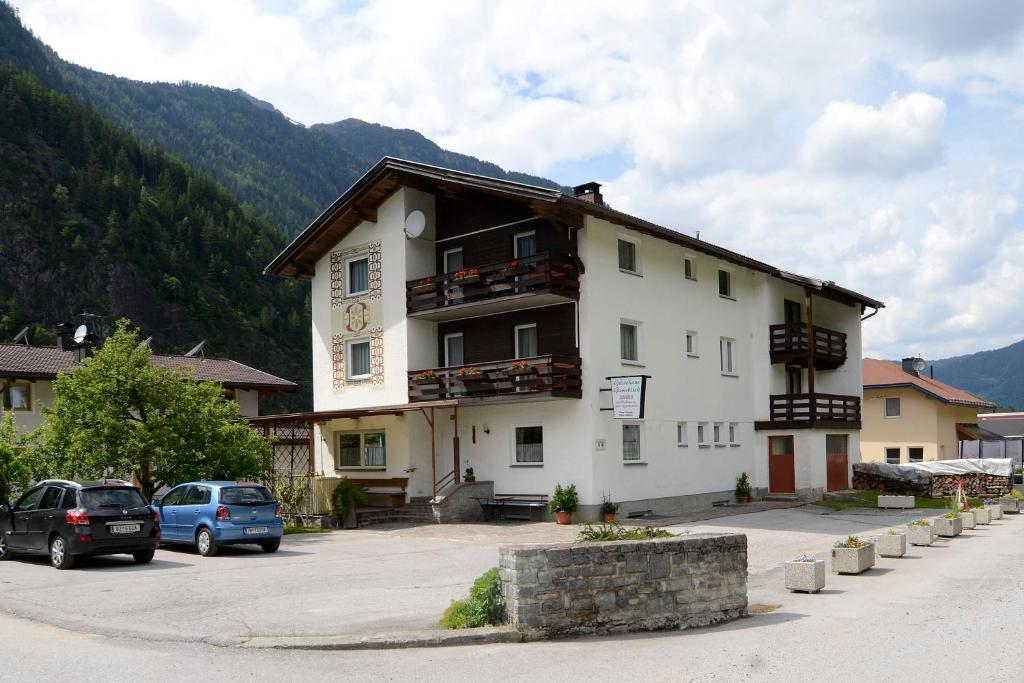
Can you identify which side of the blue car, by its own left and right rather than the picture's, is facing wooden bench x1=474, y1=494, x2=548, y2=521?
right

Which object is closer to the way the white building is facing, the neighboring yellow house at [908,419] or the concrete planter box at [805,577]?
the concrete planter box

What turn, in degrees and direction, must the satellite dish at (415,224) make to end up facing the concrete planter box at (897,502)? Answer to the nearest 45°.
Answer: approximately 135° to its left

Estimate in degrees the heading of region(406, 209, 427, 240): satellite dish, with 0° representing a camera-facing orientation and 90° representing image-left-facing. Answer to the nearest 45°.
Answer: approximately 45°

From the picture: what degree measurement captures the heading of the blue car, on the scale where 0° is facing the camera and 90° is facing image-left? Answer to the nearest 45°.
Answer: approximately 135°

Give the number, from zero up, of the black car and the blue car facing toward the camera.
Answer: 0
